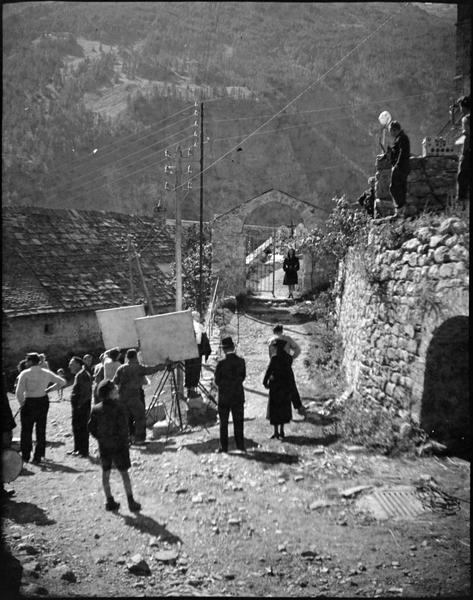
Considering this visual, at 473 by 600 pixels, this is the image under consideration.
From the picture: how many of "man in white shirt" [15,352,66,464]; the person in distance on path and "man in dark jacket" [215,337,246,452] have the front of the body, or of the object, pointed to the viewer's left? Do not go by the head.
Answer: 0

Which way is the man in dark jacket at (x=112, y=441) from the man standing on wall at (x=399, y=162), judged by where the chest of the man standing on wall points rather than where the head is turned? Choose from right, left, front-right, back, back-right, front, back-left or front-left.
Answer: front-left

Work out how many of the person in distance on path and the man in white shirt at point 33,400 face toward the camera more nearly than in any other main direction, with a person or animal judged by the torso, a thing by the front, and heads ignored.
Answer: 1

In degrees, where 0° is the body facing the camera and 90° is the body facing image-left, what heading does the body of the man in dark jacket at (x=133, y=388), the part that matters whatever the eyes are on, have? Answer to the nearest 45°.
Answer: approximately 225°

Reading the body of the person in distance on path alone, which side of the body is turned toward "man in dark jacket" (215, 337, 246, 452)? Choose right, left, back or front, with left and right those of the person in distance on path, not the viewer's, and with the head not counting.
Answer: front

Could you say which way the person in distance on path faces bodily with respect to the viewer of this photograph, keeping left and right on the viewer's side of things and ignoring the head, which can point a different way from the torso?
facing the viewer

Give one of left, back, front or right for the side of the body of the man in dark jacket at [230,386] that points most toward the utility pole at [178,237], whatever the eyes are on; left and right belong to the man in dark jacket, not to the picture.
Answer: front

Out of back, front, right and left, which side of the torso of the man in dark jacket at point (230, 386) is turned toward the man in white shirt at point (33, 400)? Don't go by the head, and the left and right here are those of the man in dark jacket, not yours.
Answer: left

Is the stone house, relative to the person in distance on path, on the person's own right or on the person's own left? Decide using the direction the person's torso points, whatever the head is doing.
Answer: on the person's own right
